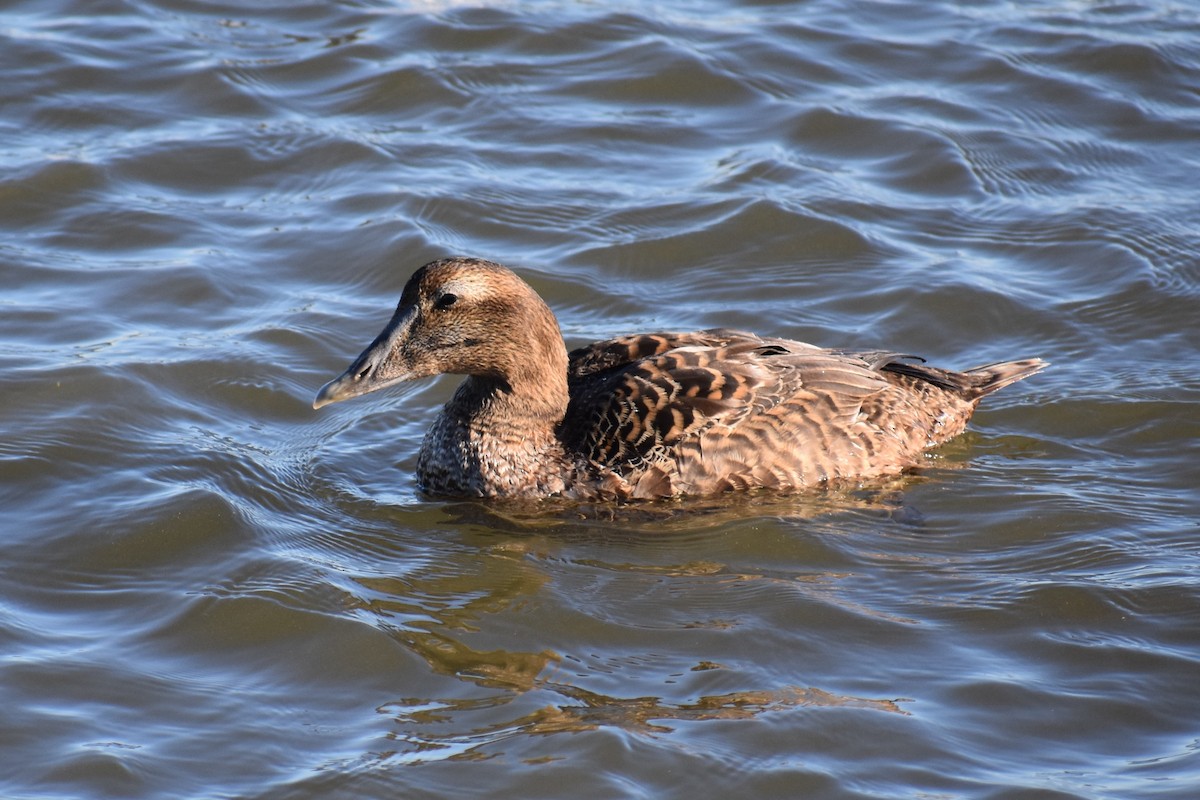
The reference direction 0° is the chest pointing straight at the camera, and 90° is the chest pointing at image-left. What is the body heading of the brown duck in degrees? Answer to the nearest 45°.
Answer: approximately 90°
